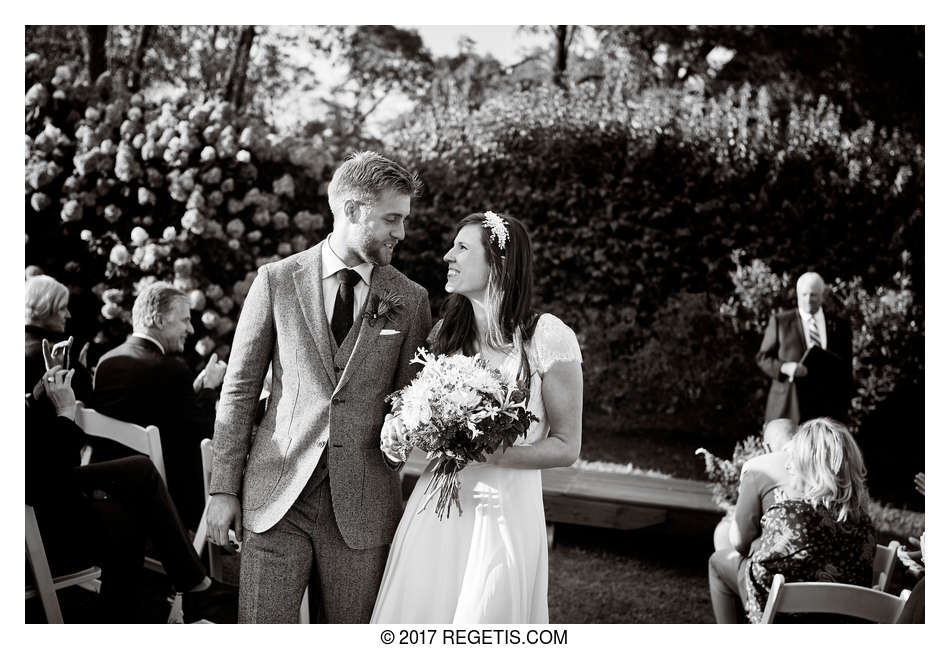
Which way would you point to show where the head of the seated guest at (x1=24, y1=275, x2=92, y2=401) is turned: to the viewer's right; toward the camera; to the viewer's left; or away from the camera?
to the viewer's right

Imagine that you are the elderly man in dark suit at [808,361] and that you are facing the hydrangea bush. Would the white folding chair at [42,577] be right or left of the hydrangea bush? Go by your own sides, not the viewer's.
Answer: left

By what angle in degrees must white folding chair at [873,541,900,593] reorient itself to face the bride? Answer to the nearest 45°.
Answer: approximately 90° to its left

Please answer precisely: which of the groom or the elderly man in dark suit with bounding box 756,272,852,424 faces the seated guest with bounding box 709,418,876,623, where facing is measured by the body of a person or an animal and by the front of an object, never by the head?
the elderly man in dark suit

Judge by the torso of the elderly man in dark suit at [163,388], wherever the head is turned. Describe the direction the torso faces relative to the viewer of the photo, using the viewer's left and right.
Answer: facing away from the viewer and to the right of the viewer

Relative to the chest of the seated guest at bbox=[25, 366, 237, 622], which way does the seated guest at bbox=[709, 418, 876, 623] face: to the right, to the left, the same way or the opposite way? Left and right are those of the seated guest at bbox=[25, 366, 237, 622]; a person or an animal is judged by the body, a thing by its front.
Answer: to the left

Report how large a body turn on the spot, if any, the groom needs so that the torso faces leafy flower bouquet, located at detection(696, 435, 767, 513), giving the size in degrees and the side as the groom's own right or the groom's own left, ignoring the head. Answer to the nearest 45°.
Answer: approximately 135° to the groom's own left

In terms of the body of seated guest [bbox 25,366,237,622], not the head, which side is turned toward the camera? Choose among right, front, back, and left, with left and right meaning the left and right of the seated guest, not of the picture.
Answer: right

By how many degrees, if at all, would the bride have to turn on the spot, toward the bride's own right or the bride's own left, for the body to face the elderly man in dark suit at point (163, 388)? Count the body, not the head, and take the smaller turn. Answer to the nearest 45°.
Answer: approximately 90° to the bride's own right

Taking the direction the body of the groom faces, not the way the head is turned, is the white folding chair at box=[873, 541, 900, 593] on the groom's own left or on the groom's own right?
on the groom's own left

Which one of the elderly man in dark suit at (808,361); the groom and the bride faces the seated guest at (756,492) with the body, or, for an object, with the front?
the elderly man in dark suit

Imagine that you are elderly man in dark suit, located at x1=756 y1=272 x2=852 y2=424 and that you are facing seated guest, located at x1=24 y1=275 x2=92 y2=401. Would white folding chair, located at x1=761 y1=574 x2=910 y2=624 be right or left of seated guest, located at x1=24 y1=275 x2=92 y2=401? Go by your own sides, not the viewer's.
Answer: left
